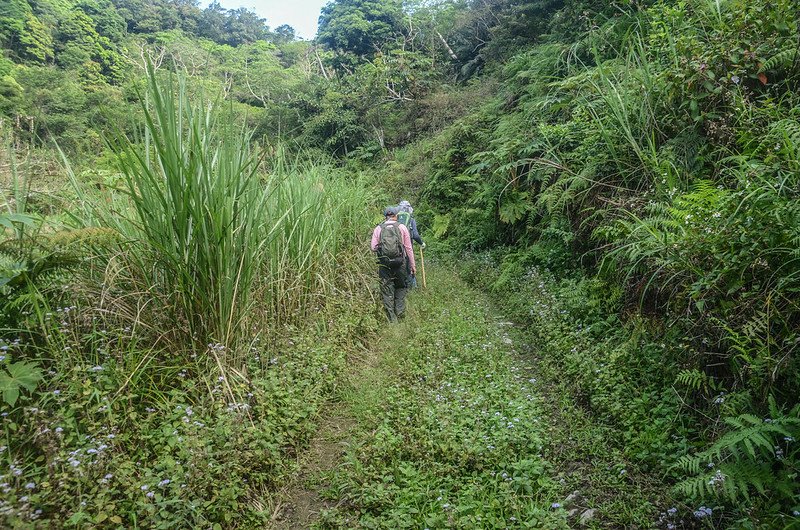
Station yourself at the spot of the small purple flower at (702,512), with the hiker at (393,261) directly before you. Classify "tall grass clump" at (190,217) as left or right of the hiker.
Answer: left

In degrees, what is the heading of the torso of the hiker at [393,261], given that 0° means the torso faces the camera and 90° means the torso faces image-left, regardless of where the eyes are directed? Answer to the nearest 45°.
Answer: approximately 180°

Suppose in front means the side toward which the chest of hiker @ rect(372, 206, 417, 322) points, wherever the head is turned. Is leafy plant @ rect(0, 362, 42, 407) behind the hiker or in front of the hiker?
behind

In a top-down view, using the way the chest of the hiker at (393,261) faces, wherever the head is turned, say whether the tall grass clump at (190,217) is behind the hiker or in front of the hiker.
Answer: behind

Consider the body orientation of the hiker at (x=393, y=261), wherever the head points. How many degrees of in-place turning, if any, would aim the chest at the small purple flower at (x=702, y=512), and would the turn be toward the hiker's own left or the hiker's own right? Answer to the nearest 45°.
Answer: approximately 180°

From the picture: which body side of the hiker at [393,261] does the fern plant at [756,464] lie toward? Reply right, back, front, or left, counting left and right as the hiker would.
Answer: back
